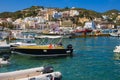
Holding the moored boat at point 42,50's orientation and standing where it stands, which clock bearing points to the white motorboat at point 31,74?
The white motorboat is roughly at 9 o'clock from the moored boat.

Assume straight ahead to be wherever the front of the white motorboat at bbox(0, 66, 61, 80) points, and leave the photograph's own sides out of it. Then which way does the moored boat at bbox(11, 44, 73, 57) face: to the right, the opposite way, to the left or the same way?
the same way

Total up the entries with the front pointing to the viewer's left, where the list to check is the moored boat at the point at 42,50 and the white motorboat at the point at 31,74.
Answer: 2

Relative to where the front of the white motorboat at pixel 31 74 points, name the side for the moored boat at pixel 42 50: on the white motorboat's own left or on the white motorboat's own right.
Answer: on the white motorboat's own right

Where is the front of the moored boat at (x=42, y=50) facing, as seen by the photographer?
facing to the left of the viewer
